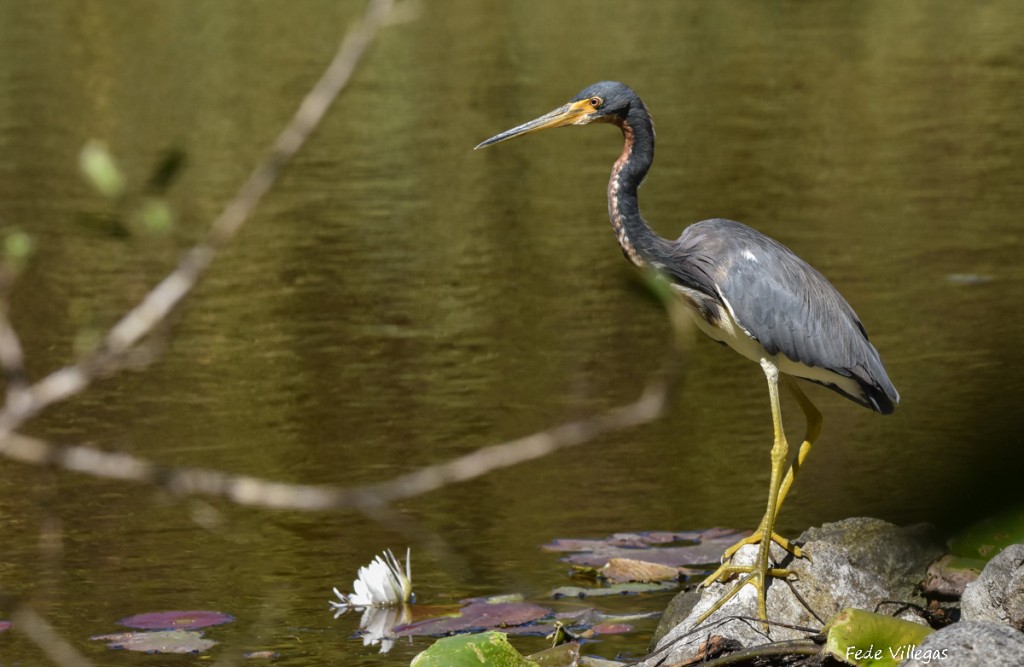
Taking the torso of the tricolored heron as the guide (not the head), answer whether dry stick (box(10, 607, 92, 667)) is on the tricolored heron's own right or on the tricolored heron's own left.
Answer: on the tricolored heron's own left

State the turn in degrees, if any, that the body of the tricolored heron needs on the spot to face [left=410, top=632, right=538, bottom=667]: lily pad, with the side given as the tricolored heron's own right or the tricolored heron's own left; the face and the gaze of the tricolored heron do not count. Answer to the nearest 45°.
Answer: approximately 45° to the tricolored heron's own left

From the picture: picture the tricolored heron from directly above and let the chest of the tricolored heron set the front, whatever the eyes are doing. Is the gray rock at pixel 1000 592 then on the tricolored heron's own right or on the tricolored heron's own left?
on the tricolored heron's own left

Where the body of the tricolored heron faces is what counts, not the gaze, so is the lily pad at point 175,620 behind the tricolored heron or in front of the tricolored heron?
in front

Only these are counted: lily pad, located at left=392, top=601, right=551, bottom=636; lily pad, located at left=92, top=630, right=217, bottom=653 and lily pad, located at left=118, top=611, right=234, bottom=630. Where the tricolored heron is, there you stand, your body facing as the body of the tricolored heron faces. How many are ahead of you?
3

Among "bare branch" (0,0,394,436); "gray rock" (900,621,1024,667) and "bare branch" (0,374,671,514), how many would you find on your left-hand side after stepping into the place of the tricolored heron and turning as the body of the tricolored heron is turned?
3

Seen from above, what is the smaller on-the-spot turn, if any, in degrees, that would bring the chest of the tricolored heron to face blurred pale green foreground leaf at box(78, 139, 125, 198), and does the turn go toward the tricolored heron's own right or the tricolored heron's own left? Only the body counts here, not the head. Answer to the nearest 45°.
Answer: approximately 90° to the tricolored heron's own left

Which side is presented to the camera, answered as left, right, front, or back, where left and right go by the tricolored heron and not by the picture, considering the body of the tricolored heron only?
left

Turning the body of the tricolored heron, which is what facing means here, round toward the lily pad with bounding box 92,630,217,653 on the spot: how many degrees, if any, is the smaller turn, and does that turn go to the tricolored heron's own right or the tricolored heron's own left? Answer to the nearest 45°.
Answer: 0° — it already faces it

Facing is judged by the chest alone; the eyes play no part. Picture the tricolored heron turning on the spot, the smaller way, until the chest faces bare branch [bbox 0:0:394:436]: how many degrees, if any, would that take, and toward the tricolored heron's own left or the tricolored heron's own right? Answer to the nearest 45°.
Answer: approximately 90° to the tricolored heron's own left

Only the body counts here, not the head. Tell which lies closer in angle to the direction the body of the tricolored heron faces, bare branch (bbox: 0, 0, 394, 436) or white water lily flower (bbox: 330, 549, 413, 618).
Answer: the white water lily flower

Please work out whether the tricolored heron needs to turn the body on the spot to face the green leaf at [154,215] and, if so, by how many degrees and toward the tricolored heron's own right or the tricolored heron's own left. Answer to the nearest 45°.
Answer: approximately 90° to the tricolored heron's own left

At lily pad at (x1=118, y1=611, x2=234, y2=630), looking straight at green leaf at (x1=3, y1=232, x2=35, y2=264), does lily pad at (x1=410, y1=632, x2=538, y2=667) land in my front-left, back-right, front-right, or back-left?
front-left
